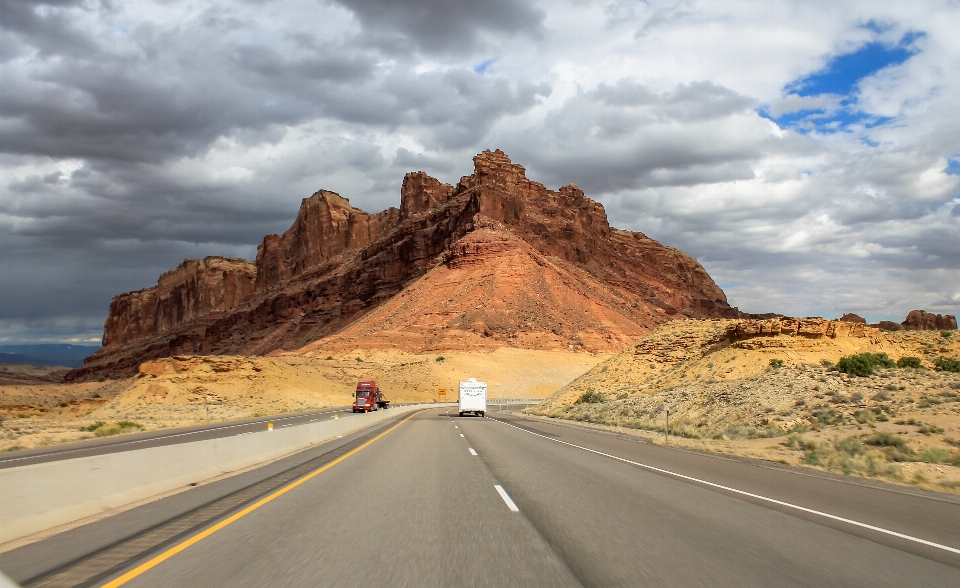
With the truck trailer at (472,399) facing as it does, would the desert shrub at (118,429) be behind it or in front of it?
behind

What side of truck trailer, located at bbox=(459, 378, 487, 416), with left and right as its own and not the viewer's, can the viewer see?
back

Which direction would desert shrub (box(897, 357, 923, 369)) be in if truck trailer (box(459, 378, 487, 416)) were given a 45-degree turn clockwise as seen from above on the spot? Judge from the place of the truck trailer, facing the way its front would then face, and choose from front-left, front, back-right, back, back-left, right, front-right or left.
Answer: right

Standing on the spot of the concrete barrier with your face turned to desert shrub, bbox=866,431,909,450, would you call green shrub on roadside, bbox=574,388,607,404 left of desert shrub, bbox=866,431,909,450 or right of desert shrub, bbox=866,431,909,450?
left

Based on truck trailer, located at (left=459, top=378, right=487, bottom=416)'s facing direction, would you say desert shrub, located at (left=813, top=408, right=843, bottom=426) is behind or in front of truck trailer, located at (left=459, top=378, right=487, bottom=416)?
behind

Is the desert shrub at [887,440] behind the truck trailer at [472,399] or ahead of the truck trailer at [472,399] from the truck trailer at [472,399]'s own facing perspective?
behind

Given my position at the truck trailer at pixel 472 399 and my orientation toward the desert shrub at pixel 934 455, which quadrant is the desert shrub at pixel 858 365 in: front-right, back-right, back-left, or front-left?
front-left

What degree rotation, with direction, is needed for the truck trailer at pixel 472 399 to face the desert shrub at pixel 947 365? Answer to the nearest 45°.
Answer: approximately 135° to its right

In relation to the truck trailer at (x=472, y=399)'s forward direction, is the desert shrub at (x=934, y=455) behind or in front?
behind

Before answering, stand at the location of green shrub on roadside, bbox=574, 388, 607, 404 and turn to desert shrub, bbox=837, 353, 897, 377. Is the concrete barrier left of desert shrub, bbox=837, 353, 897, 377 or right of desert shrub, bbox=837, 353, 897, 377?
right

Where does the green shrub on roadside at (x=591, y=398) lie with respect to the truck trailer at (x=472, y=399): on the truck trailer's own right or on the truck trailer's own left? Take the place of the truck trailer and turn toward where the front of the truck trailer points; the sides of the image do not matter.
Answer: on the truck trailer's own right
